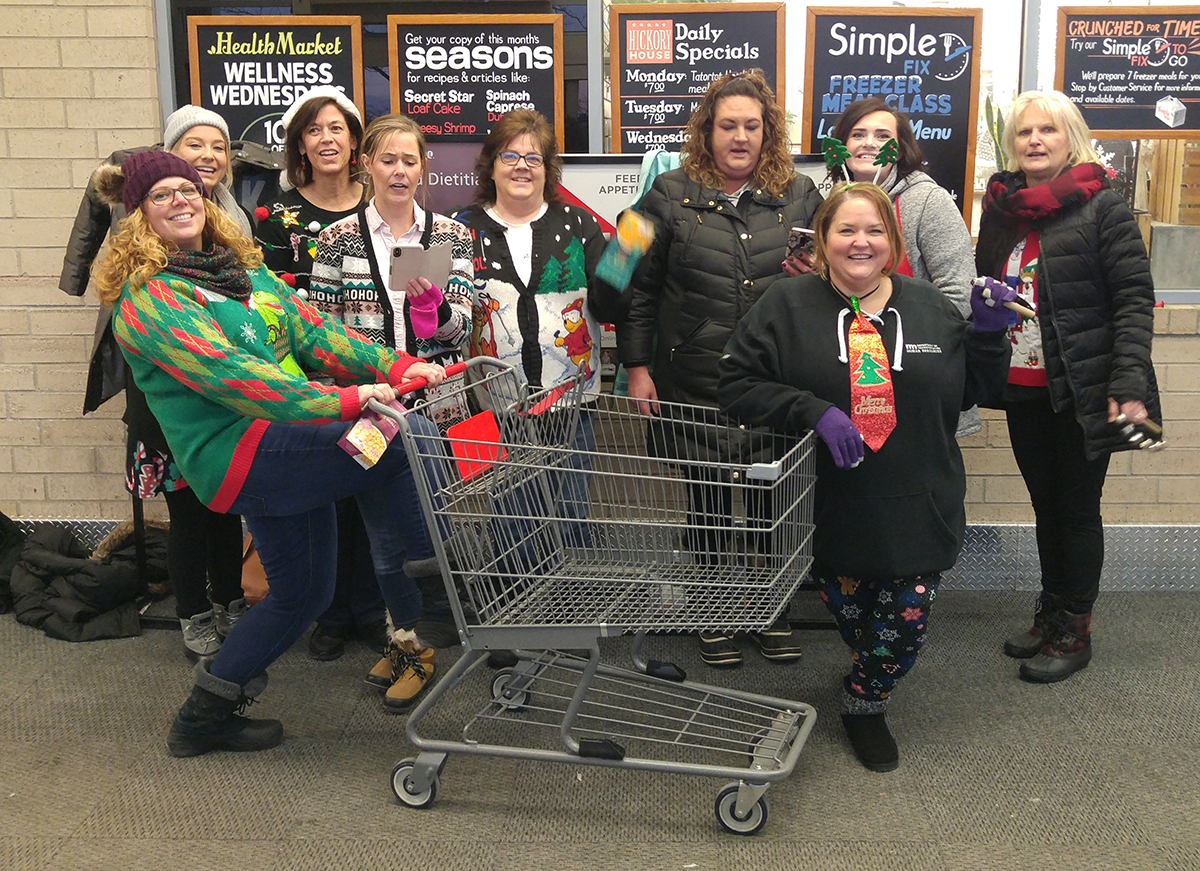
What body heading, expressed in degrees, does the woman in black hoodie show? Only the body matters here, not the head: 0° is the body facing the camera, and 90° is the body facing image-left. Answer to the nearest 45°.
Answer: approximately 0°

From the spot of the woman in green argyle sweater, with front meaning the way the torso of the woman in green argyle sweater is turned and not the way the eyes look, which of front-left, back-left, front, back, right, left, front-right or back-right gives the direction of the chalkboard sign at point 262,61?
back-left

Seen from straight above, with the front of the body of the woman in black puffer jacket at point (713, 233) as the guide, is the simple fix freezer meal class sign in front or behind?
behind

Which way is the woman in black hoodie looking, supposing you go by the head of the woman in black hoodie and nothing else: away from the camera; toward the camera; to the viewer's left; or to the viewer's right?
toward the camera

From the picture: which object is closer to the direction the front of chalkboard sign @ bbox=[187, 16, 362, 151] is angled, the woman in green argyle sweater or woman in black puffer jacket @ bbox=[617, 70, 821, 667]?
the woman in green argyle sweater

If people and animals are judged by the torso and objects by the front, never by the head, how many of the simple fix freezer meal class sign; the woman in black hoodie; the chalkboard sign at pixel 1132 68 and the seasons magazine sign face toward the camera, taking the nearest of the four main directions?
4

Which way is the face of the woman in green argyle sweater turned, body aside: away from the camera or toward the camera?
toward the camera

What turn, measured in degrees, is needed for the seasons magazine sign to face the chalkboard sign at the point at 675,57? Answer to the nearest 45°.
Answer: approximately 90° to its left

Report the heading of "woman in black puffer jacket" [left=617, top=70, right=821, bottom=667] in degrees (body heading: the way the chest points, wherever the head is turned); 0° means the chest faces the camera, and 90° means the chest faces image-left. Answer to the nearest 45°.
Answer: approximately 0°

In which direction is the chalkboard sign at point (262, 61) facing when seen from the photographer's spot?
facing the viewer

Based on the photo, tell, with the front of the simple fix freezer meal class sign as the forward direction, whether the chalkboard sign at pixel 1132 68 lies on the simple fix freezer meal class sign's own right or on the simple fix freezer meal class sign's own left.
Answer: on the simple fix freezer meal class sign's own left

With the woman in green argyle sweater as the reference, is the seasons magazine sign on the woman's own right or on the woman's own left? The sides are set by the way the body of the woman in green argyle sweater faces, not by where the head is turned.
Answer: on the woman's own left

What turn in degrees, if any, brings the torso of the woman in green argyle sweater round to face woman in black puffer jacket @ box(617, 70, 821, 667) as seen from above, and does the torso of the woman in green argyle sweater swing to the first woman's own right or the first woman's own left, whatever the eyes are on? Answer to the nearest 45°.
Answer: approximately 45° to the first woman's own left

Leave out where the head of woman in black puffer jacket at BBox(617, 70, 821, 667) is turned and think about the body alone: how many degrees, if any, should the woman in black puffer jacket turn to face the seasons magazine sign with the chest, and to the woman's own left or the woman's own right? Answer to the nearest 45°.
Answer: approximately 135° to the woman's own right

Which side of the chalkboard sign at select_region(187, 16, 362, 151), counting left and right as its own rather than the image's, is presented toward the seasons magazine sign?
left

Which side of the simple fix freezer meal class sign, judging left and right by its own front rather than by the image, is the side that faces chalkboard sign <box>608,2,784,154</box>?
right

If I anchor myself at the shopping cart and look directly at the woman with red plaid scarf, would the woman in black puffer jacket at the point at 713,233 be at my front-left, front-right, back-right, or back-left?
front-left
